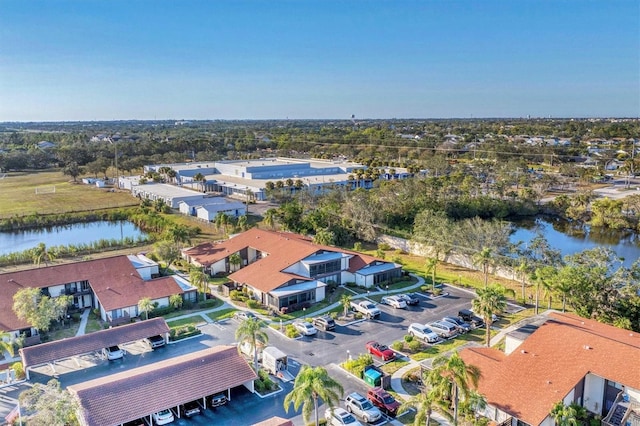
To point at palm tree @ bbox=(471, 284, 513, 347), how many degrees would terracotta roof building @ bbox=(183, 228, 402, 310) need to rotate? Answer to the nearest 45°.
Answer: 0° — it already faces it

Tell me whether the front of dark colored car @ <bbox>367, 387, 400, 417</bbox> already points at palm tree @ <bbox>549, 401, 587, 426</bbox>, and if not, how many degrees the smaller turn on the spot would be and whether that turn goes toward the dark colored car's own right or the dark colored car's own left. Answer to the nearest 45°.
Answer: approximately 45° to the dark colored car's own left

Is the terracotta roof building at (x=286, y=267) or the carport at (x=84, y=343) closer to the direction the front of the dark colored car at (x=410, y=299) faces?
the terracotta roof building
